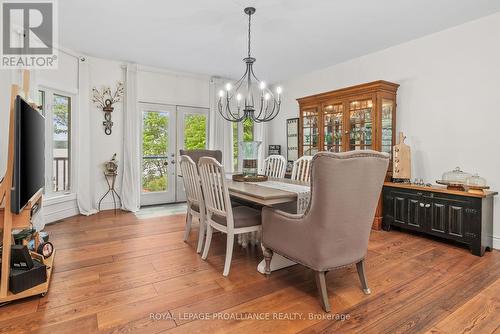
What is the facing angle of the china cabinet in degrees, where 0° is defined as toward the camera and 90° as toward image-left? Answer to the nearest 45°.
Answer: approximately 45°

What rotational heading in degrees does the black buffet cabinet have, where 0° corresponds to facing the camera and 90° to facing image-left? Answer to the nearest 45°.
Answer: approximately 45°

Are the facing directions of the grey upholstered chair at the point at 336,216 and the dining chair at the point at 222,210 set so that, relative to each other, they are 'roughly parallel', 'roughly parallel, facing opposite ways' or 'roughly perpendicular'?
roughly perpendicular

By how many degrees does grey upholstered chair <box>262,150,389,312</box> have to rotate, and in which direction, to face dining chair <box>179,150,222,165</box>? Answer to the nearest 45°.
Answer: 0° — it already faces it

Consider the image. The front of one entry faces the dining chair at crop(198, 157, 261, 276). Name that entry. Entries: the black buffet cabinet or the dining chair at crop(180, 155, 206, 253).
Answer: the black buffet cabinet

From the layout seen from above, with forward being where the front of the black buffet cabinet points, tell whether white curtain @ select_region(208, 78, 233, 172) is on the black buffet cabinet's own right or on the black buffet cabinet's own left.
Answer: on the black buffet cabinet's own right

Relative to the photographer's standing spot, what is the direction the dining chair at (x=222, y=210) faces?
facing away from the viewer and to the right of the viewer

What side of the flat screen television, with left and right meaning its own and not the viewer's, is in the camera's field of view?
right

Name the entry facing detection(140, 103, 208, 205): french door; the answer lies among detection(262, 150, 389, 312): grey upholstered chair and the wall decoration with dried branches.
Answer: the grey upholstered chair
